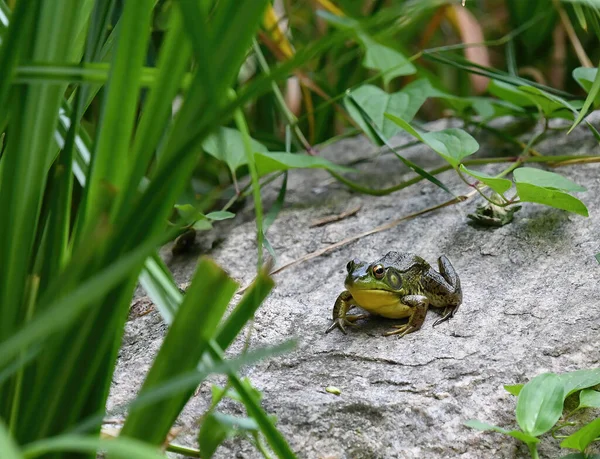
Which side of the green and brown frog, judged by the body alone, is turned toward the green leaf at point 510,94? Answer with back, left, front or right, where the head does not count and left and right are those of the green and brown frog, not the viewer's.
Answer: back

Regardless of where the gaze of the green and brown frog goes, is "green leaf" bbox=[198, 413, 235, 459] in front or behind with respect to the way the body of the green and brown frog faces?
in front

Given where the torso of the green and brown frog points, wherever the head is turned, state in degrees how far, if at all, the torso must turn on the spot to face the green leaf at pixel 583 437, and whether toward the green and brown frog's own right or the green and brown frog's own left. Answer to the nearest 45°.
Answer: approximately 45° to the green and brown frog's own left

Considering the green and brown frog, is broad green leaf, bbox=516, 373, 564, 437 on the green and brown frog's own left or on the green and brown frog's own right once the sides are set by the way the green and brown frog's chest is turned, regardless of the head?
on the green and brown frog's own left

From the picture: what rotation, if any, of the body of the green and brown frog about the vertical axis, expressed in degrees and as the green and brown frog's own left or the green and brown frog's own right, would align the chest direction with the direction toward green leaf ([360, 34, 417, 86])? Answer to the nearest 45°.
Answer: approximately 135° to the green and brown frog's own right

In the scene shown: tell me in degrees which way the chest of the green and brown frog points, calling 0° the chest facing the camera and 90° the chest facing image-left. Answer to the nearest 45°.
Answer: approximately 45°
